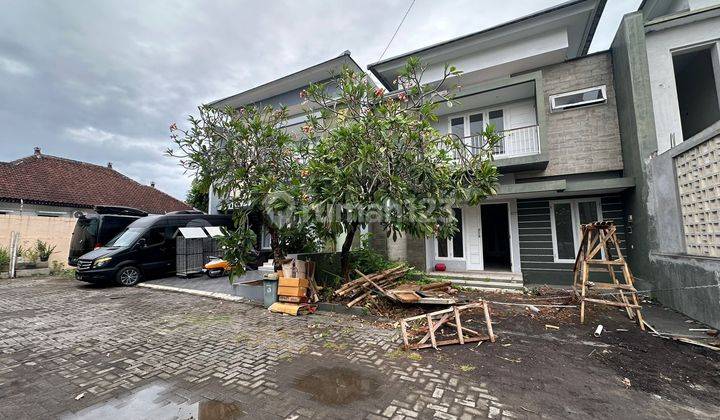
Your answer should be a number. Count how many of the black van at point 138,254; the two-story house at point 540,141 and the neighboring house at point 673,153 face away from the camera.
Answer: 0

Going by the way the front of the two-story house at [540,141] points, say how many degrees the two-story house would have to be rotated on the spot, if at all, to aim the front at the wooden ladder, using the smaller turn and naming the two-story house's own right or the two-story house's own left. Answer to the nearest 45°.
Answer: approximately 45° to the two-story house's own left

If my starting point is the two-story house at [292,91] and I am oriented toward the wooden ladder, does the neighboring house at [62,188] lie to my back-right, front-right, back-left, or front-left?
back-right

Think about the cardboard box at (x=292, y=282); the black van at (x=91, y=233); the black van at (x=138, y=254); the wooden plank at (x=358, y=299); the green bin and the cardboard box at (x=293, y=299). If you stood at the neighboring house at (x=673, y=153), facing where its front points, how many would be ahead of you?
6

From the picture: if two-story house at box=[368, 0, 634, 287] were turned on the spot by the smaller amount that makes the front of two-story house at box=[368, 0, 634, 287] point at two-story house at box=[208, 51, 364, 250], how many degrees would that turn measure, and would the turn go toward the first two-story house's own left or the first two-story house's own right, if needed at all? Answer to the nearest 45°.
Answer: approximately 45° to the first two-story house's own right

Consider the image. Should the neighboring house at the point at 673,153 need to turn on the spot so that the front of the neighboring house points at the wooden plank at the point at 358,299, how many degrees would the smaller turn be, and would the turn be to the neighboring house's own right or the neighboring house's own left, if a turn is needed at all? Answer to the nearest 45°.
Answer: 0° — it already faces it

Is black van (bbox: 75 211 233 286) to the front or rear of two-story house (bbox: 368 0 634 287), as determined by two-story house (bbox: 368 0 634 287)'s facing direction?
to the front

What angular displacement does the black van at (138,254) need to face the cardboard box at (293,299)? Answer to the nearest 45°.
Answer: approximately 90° to its left

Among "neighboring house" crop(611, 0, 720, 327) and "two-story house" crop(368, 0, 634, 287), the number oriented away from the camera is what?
0

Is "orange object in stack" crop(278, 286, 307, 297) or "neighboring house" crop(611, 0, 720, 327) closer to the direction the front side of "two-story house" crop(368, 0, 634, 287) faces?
the orange object in stack

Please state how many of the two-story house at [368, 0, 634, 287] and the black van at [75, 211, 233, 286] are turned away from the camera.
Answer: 0

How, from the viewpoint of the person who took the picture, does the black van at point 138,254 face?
facing the viewer and to the left of the viewer
